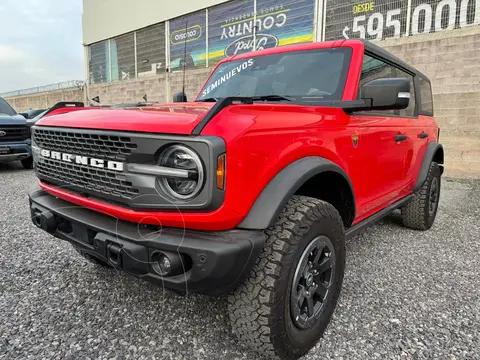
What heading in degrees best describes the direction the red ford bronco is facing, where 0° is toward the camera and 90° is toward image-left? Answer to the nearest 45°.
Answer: approximately 45°

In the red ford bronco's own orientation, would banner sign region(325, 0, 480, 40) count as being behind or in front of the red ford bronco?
behind

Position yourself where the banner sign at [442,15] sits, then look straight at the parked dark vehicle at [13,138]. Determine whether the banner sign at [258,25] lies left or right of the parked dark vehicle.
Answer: right

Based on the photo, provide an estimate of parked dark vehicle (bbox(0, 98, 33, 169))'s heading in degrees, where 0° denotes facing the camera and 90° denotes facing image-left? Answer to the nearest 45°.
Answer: approximately 0°

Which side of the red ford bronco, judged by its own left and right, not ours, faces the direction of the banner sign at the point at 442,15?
back

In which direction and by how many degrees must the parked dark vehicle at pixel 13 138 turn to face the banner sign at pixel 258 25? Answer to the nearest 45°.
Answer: approximately 90° to its left
